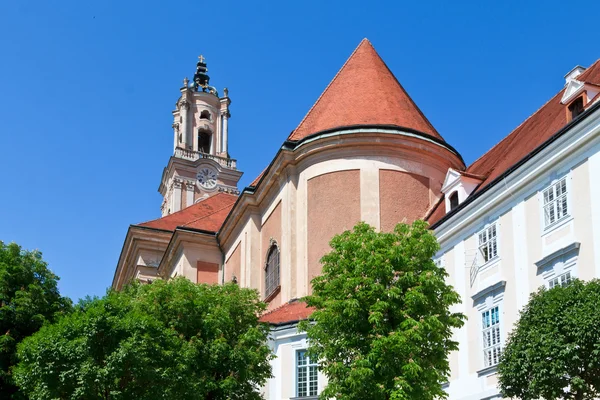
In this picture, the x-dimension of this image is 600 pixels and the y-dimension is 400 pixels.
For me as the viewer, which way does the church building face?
facing away from the viewer and to the left of the viewer

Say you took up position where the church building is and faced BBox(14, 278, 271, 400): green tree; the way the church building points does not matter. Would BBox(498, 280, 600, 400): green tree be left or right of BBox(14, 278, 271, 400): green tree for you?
left

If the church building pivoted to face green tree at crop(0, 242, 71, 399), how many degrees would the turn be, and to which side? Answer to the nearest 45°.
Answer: approximately 45° to its left

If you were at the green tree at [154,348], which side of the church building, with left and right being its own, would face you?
left
